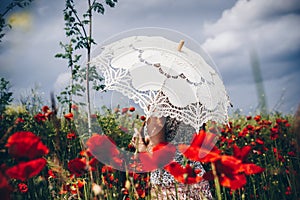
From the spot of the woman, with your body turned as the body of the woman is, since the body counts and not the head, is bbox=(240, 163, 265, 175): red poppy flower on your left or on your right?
on your left

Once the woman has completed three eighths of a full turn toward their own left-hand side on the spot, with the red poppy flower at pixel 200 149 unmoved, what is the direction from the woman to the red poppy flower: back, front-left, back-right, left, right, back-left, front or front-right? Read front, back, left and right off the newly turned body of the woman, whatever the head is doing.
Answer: front-right

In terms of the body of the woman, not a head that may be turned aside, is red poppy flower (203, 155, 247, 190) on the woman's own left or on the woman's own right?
on the woman's own left
